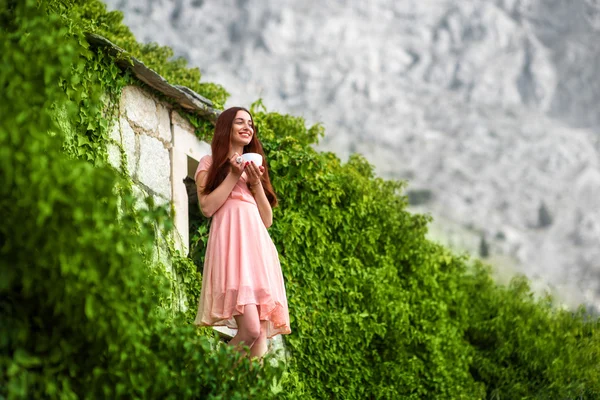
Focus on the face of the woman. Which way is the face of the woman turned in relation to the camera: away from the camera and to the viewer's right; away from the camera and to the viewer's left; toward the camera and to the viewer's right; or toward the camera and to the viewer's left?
toward the camera and to the viewer's right

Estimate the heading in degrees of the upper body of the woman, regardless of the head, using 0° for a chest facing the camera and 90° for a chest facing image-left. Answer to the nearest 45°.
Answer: approximately 315°
